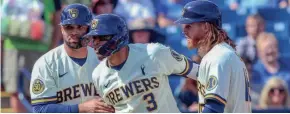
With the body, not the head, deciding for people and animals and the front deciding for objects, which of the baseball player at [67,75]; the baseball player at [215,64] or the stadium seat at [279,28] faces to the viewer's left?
the baseball player at [215,64]

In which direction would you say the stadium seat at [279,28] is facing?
toward the camera

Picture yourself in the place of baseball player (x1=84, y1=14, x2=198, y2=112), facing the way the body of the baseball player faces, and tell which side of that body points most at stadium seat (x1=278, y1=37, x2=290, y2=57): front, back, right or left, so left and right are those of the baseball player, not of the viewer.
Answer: back

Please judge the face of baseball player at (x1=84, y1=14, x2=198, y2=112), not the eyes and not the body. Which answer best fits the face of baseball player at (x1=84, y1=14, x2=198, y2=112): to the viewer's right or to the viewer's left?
to the viewer's left

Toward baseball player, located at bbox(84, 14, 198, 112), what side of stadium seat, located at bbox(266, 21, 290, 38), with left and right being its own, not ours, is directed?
front

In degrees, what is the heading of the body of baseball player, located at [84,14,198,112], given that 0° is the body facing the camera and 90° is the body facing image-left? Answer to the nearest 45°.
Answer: approximately 45°

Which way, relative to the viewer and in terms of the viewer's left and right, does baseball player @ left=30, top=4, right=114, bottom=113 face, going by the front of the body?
facing the viewer and to the right of the viewer

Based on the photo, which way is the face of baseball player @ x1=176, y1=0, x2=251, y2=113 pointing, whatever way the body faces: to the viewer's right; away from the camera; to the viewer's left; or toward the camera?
to the viewer's left

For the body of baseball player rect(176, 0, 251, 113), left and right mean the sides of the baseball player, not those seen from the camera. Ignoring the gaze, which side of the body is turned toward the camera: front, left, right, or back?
left
